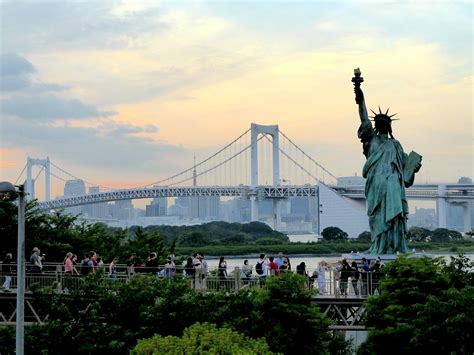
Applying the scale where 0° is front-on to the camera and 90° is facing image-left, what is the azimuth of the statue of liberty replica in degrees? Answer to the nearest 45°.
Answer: approximately 0°

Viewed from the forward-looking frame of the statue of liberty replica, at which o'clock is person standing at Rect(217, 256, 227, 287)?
The person standing is roughly at 2 o'clock from the statue of liberty replica.

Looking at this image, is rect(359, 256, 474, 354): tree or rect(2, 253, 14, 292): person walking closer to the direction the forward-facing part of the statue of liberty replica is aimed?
the tree

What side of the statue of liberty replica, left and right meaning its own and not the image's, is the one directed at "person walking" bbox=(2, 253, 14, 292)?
right

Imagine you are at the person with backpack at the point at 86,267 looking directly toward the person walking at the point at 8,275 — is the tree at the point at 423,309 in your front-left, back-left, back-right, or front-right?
back-left

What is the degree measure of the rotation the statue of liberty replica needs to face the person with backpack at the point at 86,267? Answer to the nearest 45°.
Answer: approximately 90° to its right

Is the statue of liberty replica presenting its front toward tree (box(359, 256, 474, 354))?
yes
